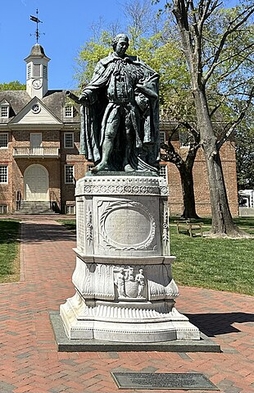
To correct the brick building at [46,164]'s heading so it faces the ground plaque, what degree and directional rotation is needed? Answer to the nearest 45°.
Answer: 0° — it already faces it

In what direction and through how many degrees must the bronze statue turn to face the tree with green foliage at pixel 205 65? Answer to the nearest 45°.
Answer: approximately 180°

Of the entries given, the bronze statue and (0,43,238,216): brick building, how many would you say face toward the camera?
2

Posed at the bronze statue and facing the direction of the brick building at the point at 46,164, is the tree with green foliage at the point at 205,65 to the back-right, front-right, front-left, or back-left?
front-right

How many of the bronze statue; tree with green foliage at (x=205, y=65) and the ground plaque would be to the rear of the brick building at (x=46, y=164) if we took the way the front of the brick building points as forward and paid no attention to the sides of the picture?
0

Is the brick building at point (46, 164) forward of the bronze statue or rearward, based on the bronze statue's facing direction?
rearward

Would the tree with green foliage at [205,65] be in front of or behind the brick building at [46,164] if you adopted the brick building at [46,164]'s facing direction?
in front

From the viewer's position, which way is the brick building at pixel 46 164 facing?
facing the viewer

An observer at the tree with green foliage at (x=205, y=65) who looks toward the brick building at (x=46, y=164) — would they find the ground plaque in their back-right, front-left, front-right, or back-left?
back-left

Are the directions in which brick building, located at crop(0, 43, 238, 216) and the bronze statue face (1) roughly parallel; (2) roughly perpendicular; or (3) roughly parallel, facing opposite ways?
roughly parallel

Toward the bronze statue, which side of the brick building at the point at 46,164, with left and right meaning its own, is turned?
front
